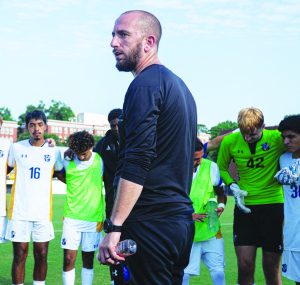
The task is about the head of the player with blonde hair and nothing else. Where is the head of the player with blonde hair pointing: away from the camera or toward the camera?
toward the camera

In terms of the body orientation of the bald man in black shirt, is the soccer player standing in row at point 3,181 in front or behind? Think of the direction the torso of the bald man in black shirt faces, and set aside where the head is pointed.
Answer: in front

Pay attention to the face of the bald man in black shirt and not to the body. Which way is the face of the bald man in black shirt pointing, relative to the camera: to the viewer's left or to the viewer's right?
to the viewer's left

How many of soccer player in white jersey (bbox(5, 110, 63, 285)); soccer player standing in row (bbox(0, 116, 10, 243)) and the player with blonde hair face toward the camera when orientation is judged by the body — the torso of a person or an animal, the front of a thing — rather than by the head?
3

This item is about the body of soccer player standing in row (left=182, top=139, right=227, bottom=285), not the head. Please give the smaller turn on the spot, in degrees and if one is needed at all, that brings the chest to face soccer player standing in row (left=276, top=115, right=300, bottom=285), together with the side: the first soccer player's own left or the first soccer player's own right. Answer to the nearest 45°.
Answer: approximately 90° to the first soccer player's own left

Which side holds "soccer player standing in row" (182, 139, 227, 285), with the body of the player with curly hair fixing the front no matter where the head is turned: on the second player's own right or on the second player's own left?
on the second player's own left

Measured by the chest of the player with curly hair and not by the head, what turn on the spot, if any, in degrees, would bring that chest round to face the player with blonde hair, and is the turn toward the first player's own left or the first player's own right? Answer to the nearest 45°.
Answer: approximately 45° to the first player's own left

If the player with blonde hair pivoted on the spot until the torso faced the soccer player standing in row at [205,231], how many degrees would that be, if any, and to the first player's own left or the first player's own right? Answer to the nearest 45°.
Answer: approximately 90° to the first player's own right

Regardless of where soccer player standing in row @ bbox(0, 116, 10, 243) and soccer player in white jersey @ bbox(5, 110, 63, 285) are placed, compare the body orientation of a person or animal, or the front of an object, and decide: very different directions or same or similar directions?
same or similar directions

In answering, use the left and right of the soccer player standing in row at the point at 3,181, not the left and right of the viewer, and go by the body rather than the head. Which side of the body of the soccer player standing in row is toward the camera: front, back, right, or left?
front

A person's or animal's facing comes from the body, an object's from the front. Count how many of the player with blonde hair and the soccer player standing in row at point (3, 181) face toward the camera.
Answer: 2

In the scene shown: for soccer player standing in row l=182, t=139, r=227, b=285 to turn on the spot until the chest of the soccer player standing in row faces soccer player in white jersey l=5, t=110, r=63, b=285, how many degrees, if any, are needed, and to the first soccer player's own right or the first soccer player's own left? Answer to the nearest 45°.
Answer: approximately 45° to the first soccer player's own right

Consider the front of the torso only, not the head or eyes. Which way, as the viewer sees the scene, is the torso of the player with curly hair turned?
toward the camera

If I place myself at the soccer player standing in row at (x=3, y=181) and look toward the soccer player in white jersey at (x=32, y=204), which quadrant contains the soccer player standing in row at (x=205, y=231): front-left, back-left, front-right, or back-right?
front-left

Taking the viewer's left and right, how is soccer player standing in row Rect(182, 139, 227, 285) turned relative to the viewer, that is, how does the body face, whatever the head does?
facing the viewer and to the left of the viewer
